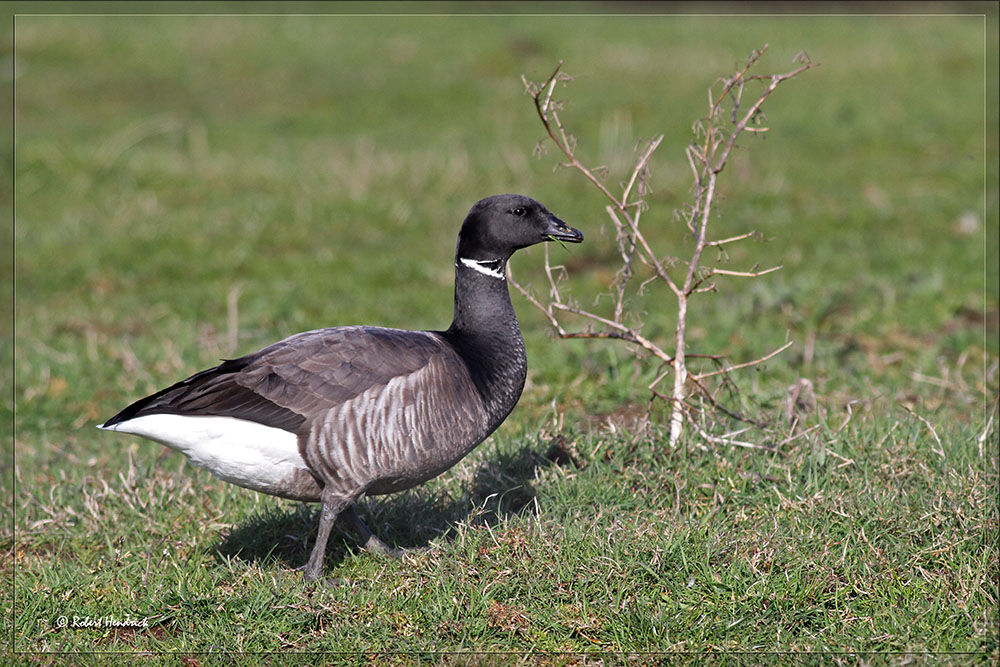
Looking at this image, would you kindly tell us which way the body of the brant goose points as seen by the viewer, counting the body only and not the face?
to the viewer's right
